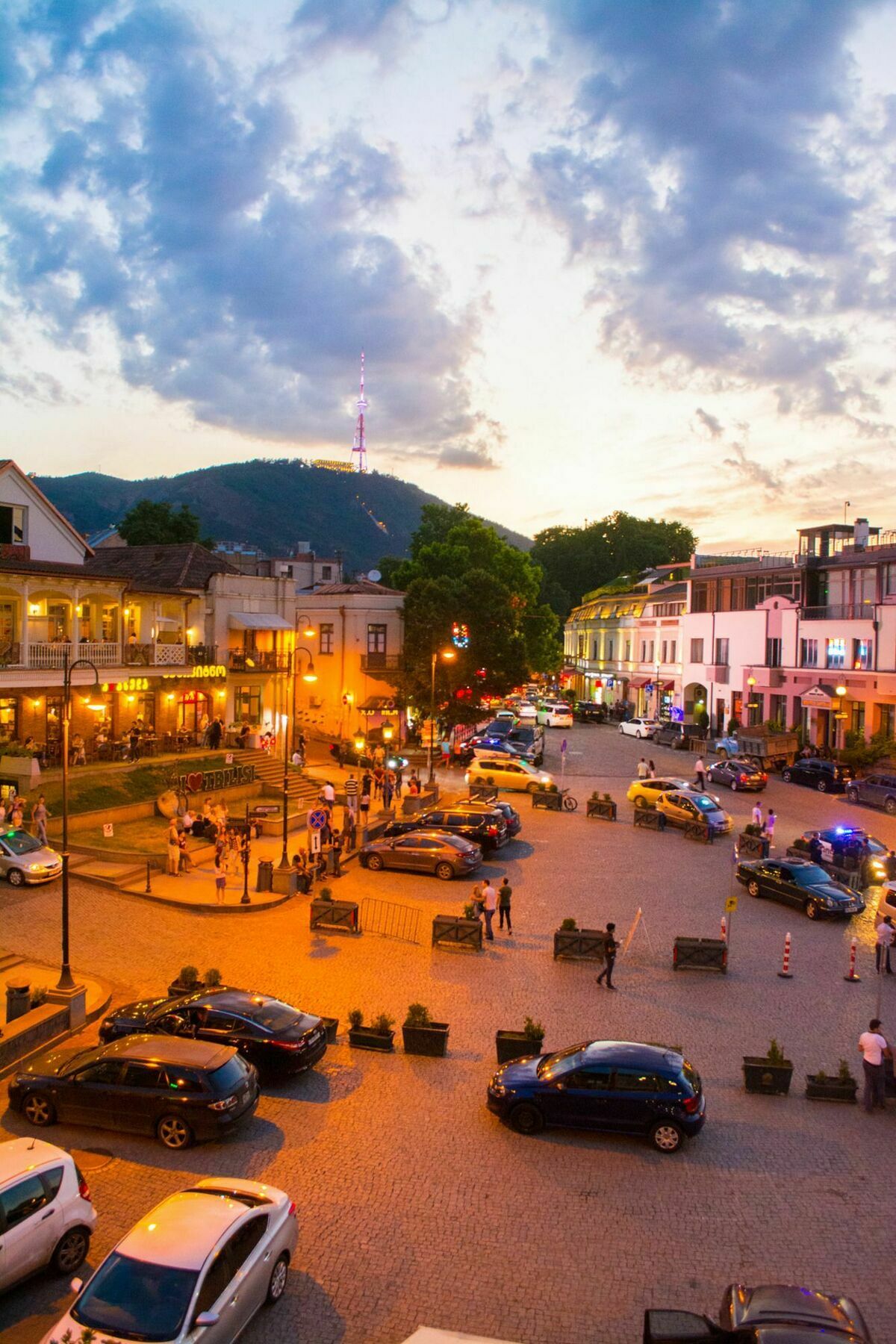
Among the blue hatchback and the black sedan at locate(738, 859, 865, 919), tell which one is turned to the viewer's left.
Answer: the blue hatchback

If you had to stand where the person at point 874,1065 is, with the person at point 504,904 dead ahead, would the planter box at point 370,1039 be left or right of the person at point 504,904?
left

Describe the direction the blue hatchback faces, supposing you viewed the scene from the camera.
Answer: facing to the left of the viewer

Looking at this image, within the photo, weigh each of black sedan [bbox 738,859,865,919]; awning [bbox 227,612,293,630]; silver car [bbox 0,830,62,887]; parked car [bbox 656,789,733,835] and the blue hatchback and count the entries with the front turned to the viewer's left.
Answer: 1

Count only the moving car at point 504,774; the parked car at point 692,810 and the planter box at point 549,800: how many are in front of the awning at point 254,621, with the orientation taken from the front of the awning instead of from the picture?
3

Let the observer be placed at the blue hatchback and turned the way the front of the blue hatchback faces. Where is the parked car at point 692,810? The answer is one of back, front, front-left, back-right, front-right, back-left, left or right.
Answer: right

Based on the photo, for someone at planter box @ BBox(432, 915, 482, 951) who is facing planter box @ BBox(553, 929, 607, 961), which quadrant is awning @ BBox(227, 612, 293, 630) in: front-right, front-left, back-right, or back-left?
back-left

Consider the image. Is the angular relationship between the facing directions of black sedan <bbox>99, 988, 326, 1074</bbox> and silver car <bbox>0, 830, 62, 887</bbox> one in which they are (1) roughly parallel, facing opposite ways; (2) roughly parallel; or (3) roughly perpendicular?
roughly parallel, facing opposite ways

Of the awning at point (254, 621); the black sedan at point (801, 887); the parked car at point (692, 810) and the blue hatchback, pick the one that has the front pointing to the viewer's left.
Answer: the blue hatchback

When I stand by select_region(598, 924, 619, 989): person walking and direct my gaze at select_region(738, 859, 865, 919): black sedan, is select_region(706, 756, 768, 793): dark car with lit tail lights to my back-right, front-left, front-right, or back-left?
front-left

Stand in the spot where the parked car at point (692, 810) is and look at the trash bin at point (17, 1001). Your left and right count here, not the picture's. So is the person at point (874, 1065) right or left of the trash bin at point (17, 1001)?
left

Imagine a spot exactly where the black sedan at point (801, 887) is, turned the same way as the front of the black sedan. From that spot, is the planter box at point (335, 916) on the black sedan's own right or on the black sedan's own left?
on the black sedan's own right

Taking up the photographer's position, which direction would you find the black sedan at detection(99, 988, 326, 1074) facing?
facing away from the viewer and to the left of the viewer

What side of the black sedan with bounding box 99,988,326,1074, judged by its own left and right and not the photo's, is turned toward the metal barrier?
right
